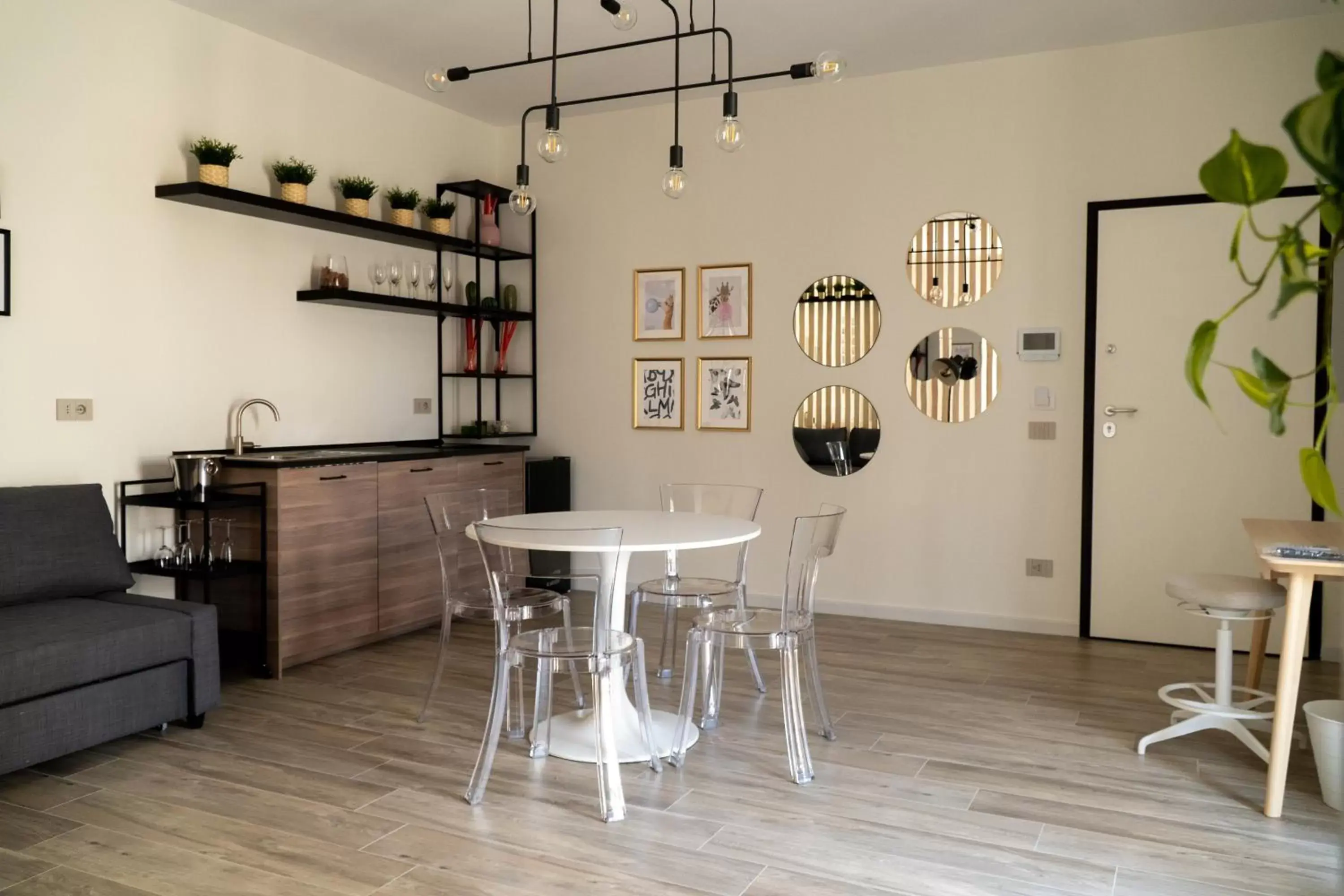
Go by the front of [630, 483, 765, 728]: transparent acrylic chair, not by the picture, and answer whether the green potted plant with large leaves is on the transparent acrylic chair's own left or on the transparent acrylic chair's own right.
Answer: on the transparent acrylic chair's own left

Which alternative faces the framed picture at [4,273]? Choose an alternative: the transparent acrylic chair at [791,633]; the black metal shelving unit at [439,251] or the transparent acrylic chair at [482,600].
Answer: the transparent acrylic chair at [791,633]

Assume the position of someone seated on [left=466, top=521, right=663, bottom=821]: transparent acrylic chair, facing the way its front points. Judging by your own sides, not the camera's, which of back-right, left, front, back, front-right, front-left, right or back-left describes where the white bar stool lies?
front-right

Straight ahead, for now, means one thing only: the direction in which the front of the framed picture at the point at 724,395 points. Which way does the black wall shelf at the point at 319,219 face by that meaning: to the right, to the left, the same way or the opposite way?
to the left

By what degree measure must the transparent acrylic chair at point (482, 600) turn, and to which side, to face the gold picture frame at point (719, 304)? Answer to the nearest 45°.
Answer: approximately 90° to its left

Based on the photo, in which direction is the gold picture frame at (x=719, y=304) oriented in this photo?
toward the camera

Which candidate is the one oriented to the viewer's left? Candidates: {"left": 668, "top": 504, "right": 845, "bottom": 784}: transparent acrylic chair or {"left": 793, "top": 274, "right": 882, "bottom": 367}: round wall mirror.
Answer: the transparent acrylic chair

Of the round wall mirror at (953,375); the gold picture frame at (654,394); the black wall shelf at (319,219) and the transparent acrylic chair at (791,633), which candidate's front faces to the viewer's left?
the transparent acrylic chair

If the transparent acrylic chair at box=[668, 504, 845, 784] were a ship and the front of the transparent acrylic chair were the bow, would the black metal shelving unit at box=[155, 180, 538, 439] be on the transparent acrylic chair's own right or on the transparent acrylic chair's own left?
on the transparent acrylic chair's own right

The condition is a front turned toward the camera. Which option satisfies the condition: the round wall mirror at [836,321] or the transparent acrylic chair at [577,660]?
the round wall mirror

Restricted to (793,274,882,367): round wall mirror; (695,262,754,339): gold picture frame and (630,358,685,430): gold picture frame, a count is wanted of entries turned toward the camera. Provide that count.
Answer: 3

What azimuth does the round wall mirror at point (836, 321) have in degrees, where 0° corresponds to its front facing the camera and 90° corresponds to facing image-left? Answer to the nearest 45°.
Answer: approximately 0°

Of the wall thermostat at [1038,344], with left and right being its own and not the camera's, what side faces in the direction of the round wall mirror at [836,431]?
right

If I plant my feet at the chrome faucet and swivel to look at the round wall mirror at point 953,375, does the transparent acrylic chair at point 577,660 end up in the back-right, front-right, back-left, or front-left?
front-right

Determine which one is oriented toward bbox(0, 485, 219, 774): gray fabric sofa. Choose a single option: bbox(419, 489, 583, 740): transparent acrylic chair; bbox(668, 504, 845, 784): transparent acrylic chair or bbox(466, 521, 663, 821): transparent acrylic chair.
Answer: bbox(668, 504, 845, 784): transparent acrylic chair

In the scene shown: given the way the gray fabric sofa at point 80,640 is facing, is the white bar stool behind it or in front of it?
in front

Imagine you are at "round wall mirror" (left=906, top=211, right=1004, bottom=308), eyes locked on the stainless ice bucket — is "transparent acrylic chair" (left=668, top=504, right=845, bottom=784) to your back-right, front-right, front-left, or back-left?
front-left

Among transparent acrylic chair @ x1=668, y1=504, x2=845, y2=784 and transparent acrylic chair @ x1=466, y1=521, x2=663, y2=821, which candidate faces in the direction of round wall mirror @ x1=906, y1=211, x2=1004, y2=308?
transparent acrylic chair @ x1=466, y1=521, x2=663, y2=821

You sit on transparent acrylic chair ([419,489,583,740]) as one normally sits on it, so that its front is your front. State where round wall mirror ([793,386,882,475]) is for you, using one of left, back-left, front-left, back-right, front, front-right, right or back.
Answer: left

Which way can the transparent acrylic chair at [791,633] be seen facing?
to the viewer's left
